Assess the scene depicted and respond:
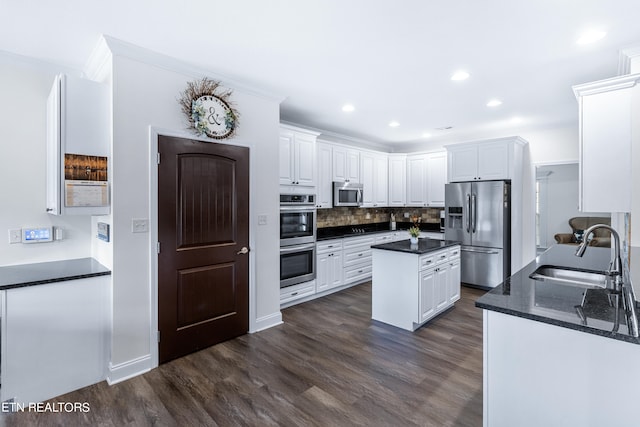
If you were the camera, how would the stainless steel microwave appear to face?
facing the viewer and to the right of the viewer

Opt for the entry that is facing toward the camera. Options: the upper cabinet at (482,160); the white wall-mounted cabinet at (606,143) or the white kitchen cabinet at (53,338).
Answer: the upper cabinet

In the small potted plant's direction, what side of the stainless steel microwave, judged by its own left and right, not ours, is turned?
front

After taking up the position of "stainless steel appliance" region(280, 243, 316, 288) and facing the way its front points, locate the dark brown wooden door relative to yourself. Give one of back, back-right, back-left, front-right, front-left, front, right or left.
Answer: right

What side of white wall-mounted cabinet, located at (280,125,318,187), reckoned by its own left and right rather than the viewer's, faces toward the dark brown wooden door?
right

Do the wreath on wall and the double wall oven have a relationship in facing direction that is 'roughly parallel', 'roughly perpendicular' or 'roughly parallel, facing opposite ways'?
roughly parallel

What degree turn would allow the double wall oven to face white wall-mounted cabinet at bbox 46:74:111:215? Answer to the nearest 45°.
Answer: approximately 90° to its right

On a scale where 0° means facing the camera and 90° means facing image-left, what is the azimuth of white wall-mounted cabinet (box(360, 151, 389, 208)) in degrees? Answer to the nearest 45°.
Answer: approximately 315°

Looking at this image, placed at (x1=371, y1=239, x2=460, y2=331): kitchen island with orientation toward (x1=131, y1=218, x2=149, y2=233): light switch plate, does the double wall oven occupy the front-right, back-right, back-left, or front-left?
front-right

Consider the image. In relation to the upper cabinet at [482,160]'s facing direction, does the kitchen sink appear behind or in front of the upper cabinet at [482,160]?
in front

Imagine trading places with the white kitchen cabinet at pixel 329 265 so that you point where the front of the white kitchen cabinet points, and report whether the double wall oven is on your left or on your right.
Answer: on your right

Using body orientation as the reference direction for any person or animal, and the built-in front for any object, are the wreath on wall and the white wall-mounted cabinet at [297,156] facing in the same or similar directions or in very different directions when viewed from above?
same or similar directions
